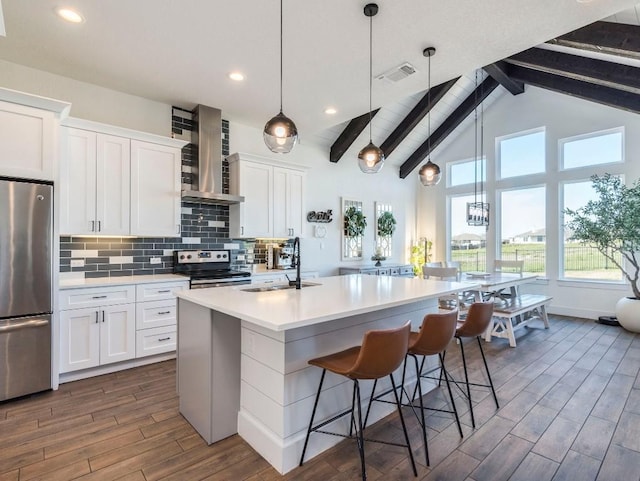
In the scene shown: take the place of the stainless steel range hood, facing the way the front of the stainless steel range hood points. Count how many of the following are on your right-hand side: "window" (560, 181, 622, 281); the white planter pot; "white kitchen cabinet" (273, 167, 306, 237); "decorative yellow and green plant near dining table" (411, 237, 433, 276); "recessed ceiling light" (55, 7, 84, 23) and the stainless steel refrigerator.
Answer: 2

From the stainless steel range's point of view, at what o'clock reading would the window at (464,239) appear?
The window is roughly at 10 o'clock from the stainless steel range.

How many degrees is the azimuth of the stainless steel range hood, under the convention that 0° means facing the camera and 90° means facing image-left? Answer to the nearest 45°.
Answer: approximately 315°

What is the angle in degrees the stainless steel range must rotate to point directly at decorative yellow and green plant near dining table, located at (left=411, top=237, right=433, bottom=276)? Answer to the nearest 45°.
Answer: approximately 90° to its left

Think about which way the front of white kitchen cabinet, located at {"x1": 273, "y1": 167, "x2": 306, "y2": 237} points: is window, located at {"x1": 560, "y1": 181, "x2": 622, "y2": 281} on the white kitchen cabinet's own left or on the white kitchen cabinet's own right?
on the white kitchen cabinet's own left

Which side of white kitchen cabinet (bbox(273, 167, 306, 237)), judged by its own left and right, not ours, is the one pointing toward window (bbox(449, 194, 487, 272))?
left

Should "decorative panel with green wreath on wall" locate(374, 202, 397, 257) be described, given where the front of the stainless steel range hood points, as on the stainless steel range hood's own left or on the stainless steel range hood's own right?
on the stainless steel range hood's own left

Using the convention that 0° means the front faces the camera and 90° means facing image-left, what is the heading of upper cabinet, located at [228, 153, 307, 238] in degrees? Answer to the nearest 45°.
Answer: approximately 315°

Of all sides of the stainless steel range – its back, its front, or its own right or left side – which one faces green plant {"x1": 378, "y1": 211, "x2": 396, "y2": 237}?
left

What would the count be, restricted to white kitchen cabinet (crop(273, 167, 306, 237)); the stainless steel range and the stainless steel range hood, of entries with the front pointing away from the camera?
0

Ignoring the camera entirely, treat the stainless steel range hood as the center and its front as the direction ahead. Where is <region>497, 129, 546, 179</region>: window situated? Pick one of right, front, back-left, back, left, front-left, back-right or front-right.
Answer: front-left

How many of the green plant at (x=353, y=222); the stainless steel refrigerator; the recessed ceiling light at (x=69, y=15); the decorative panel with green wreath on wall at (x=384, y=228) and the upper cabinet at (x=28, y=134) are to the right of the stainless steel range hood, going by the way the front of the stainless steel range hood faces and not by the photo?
3

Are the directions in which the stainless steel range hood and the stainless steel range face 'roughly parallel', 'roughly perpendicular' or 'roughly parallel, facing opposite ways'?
roughly parallel

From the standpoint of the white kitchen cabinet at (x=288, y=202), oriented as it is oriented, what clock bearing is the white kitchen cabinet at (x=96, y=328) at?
the white kitchen cabinet at (x=96, y=328) is roughly at 3 o'clock from the white kitchen cabinet at (x=288, y=202).

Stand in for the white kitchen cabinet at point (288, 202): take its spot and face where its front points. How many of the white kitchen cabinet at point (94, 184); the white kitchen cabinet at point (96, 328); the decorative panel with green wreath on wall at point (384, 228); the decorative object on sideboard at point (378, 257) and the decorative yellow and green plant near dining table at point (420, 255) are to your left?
3

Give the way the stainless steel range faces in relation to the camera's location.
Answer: facing the viewer and to the right of the viewer

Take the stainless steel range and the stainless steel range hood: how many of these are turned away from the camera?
0

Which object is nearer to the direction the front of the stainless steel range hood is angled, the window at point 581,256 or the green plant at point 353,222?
the window

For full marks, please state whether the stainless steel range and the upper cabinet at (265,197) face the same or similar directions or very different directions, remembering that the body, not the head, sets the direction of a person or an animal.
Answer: same or similar directions

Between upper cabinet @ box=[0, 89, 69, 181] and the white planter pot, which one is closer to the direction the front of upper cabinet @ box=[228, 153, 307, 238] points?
the white planter pot
